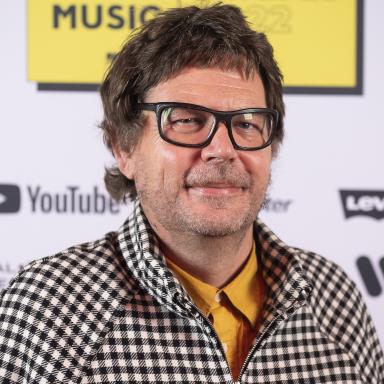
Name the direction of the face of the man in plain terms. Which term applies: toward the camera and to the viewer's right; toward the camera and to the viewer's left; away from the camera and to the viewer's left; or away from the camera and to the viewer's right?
toward the camera and to the viewer's right

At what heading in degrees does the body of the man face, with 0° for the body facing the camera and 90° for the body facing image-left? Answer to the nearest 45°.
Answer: approximately 315°
